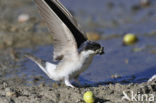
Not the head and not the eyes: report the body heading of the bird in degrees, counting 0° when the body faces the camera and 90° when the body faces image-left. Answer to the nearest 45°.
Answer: approximately 270°

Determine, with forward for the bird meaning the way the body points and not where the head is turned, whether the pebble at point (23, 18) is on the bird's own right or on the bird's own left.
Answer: on the bird's own left
